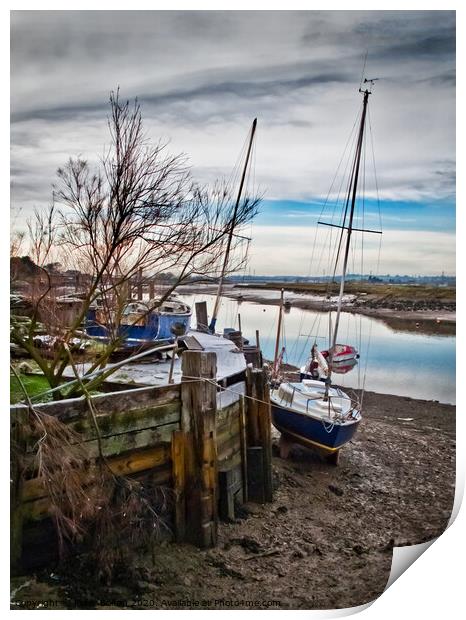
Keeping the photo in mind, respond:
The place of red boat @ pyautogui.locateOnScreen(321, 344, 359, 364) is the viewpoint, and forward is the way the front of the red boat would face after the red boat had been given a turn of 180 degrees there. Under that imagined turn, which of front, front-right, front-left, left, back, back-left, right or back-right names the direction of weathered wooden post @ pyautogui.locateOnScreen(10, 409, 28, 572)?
front-left

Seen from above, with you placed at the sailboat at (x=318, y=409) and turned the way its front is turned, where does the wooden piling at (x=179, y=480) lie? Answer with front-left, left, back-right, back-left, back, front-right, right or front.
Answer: right

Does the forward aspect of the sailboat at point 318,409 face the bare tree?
no

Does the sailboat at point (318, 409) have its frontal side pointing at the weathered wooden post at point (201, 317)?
no

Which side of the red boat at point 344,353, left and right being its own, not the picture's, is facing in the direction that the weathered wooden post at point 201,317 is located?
back

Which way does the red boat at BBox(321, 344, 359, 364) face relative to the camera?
to the viewer's right

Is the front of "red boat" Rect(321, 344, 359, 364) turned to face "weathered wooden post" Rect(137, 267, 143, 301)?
no

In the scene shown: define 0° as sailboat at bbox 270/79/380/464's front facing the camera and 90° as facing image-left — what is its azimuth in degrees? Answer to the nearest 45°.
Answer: approximately 315°

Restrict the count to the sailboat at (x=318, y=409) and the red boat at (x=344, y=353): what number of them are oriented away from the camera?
0
